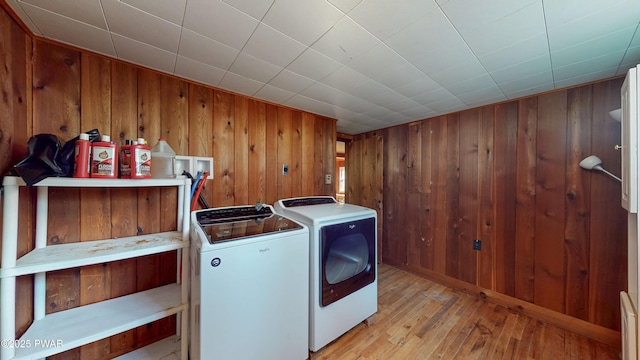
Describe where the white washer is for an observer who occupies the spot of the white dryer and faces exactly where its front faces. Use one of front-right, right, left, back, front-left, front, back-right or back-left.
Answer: right

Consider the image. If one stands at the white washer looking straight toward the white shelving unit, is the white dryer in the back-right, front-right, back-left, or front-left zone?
back-right

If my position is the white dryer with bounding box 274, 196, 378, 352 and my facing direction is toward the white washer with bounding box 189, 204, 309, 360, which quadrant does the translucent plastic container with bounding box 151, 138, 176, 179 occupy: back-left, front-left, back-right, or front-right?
front-right

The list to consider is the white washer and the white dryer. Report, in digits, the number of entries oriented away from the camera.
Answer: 0

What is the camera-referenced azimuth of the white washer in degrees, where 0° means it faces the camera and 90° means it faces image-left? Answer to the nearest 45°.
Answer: approximately 315°

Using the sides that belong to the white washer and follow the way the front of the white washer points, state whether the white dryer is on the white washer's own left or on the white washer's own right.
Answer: on the white washer's own left

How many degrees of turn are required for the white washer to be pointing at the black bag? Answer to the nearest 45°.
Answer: approximately 135° to its right
